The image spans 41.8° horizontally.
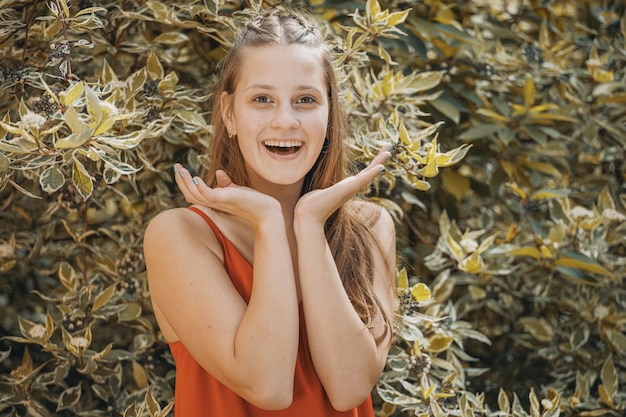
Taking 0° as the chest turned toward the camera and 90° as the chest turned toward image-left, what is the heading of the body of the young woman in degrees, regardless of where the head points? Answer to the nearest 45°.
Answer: approximately 0°
